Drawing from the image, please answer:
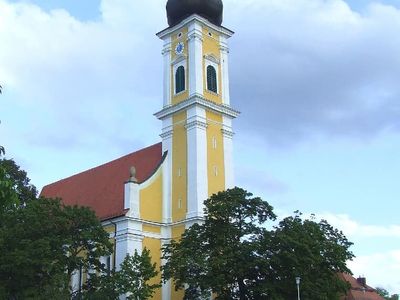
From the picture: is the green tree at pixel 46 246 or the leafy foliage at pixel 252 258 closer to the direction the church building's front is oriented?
the leafy foliage

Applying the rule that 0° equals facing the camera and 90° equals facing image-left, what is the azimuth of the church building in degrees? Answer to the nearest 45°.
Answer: approximately 315°

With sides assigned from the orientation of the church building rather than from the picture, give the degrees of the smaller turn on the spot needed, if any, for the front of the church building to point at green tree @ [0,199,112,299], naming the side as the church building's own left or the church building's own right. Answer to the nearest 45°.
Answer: approximately 90° to the church building's own right

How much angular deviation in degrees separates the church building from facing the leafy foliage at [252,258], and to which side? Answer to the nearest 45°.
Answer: approximately 45° to its right

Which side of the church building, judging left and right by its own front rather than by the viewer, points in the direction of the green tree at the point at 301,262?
front
